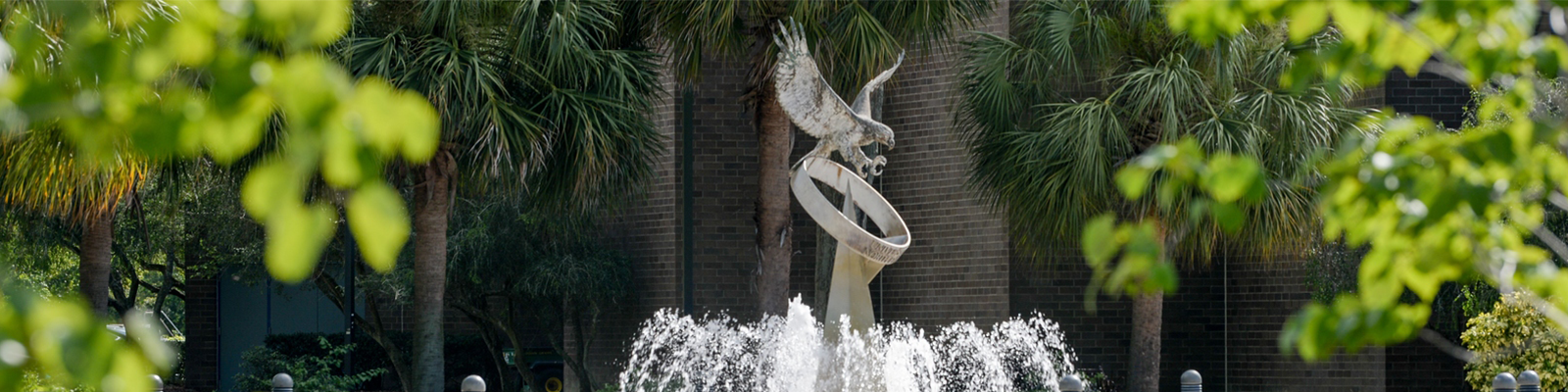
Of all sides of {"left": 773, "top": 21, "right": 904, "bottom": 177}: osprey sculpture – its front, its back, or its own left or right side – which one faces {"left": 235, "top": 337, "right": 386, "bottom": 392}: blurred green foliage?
back

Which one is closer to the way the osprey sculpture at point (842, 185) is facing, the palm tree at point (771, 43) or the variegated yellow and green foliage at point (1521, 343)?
the variegated yellow and green foliage

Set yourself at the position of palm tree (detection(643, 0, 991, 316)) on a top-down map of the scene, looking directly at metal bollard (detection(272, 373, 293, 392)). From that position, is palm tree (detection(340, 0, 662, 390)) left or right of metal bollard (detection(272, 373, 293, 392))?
right

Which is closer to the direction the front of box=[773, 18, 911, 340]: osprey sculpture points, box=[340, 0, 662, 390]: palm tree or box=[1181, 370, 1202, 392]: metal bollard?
the metal bollard

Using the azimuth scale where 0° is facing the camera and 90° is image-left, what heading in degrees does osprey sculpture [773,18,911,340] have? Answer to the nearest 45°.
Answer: approximately 315°

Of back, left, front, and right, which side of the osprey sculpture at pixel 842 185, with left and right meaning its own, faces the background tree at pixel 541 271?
back

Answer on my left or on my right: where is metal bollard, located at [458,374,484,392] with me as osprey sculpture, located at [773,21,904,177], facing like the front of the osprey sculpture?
on my right

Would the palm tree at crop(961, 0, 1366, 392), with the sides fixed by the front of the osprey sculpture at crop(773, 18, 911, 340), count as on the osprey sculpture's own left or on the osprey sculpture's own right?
on the osprey sculpture's own left

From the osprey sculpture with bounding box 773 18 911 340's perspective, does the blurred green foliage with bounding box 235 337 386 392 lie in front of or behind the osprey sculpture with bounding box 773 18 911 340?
behind
